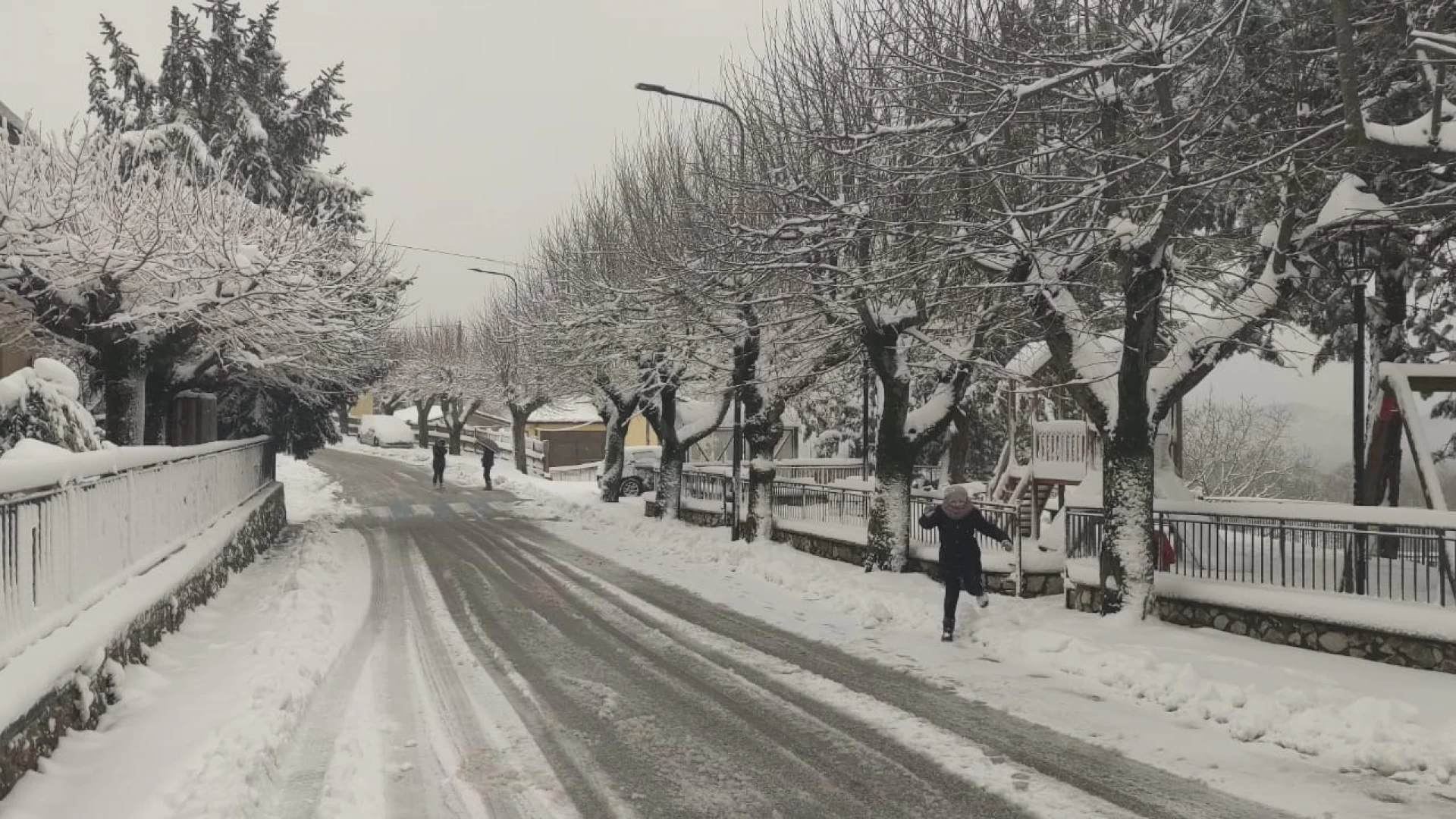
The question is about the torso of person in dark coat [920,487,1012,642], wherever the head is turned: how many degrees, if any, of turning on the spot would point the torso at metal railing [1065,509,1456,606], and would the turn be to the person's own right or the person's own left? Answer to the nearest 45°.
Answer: approximately 90° to the person's own left

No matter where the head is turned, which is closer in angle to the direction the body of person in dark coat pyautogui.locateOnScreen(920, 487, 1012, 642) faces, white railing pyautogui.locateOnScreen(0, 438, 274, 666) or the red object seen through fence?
the white railing

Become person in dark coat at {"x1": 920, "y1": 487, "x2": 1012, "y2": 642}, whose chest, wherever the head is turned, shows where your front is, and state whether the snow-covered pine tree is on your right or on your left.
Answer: on your right

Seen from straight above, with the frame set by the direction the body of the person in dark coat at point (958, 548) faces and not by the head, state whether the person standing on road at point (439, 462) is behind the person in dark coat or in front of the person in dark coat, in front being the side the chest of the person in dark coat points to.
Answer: behind

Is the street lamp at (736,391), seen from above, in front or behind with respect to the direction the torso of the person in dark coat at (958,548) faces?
behind

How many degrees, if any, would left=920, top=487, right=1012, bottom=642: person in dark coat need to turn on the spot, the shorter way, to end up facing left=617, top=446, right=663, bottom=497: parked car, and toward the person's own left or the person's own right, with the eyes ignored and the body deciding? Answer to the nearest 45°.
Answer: approximately 135° to the person's own right

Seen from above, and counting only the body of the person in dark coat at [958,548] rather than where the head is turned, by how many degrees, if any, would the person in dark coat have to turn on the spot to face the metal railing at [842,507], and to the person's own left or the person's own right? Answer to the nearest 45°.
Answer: approximately 180°

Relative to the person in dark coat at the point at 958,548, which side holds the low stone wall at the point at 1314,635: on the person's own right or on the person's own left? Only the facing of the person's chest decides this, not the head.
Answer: on the person's own left

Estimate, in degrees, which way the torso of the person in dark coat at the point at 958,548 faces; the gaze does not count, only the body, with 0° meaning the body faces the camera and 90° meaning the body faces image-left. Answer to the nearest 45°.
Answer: approximately 0°
